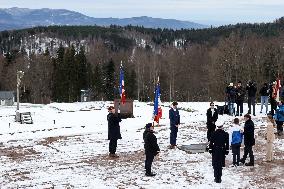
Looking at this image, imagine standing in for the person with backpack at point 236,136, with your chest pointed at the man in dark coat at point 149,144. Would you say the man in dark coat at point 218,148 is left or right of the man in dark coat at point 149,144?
left

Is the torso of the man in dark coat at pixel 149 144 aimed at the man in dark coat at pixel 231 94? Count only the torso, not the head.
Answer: no

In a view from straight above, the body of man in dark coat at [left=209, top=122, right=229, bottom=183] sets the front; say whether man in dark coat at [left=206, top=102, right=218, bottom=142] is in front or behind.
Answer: in front

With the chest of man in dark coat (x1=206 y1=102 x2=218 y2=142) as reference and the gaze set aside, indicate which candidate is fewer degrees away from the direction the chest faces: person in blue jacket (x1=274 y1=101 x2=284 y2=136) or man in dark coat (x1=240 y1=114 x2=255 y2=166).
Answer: the man in dark coat

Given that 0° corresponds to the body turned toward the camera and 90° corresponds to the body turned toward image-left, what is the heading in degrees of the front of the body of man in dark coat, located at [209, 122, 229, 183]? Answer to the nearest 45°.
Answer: approximately 180°

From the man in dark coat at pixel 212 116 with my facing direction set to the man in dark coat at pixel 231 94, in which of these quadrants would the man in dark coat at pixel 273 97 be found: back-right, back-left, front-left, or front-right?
front-right

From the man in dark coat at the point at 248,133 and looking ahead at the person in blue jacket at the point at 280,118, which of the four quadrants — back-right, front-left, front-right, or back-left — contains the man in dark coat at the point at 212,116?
front-left

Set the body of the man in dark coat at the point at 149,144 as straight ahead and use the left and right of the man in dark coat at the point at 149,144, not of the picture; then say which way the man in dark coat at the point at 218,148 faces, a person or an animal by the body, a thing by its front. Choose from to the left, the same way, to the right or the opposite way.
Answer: to the left

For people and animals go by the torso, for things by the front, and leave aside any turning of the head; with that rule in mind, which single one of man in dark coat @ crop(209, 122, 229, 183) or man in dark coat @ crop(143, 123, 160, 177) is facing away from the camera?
man in dark coat @ crop(209, 122, 229, 183)
